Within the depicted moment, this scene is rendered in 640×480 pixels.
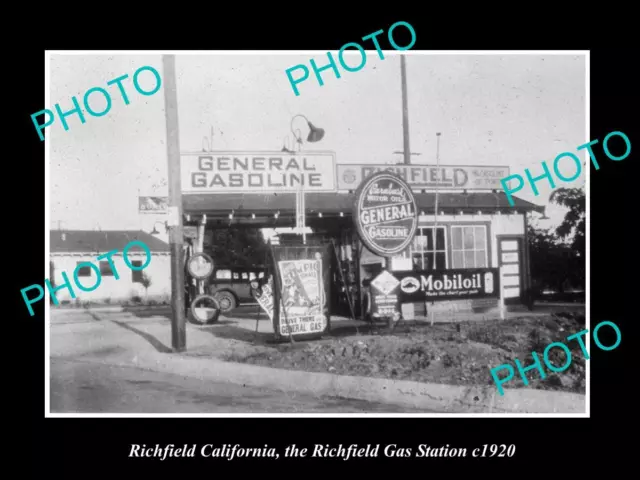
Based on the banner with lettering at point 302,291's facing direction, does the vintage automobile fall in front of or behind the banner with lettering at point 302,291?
behind

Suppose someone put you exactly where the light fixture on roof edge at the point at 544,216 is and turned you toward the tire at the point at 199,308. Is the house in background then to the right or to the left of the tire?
right

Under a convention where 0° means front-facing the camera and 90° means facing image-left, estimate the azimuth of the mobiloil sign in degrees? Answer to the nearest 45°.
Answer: approximately 0°

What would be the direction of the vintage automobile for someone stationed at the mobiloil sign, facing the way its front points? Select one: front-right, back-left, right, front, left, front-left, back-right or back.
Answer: back-right
